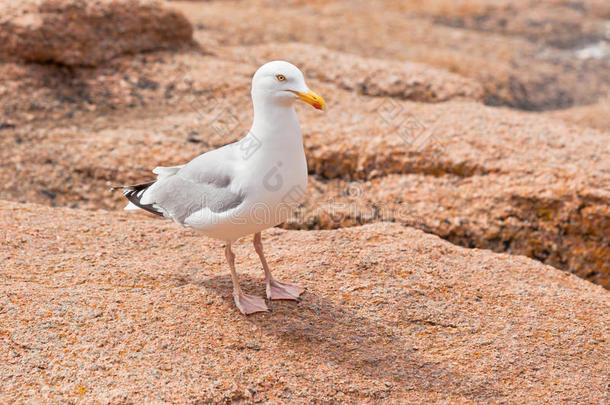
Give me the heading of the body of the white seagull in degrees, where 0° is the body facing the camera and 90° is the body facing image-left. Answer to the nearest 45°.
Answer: approximately 315°
